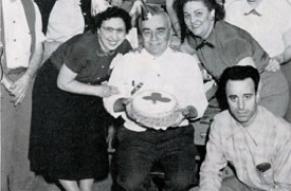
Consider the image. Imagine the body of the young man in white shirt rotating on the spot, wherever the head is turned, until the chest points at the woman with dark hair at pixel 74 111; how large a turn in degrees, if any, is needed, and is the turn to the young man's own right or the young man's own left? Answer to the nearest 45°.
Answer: approximately 90° to the young man's own right

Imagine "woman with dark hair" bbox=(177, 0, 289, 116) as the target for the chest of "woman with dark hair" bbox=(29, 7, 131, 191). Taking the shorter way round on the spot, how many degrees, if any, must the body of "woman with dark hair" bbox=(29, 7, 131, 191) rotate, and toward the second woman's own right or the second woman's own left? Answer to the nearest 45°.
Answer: approximately 45° to the second woman's own left

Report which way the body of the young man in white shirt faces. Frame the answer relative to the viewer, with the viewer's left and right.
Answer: facing the viewer

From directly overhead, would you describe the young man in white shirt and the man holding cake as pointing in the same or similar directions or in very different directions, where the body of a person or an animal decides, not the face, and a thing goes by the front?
same or similar directions

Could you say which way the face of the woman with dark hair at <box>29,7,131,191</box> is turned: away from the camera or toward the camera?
toward the camera

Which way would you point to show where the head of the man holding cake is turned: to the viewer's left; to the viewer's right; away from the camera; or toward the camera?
toward the camera

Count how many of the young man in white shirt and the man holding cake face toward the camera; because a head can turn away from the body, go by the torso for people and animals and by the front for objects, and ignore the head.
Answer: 2

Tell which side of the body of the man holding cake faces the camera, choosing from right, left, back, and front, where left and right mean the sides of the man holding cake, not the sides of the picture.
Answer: front

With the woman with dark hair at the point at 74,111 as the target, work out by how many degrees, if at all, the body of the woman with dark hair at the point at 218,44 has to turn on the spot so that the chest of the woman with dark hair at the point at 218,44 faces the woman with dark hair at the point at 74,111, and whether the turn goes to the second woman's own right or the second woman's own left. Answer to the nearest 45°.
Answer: approximately 45° to the second woman's own right

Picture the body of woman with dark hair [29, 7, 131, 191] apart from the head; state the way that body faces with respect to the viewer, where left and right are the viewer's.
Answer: facing the viewer and to the right of the viewer

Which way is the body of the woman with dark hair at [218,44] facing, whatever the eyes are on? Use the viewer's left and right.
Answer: facing the viewer and to the left of the viewer
